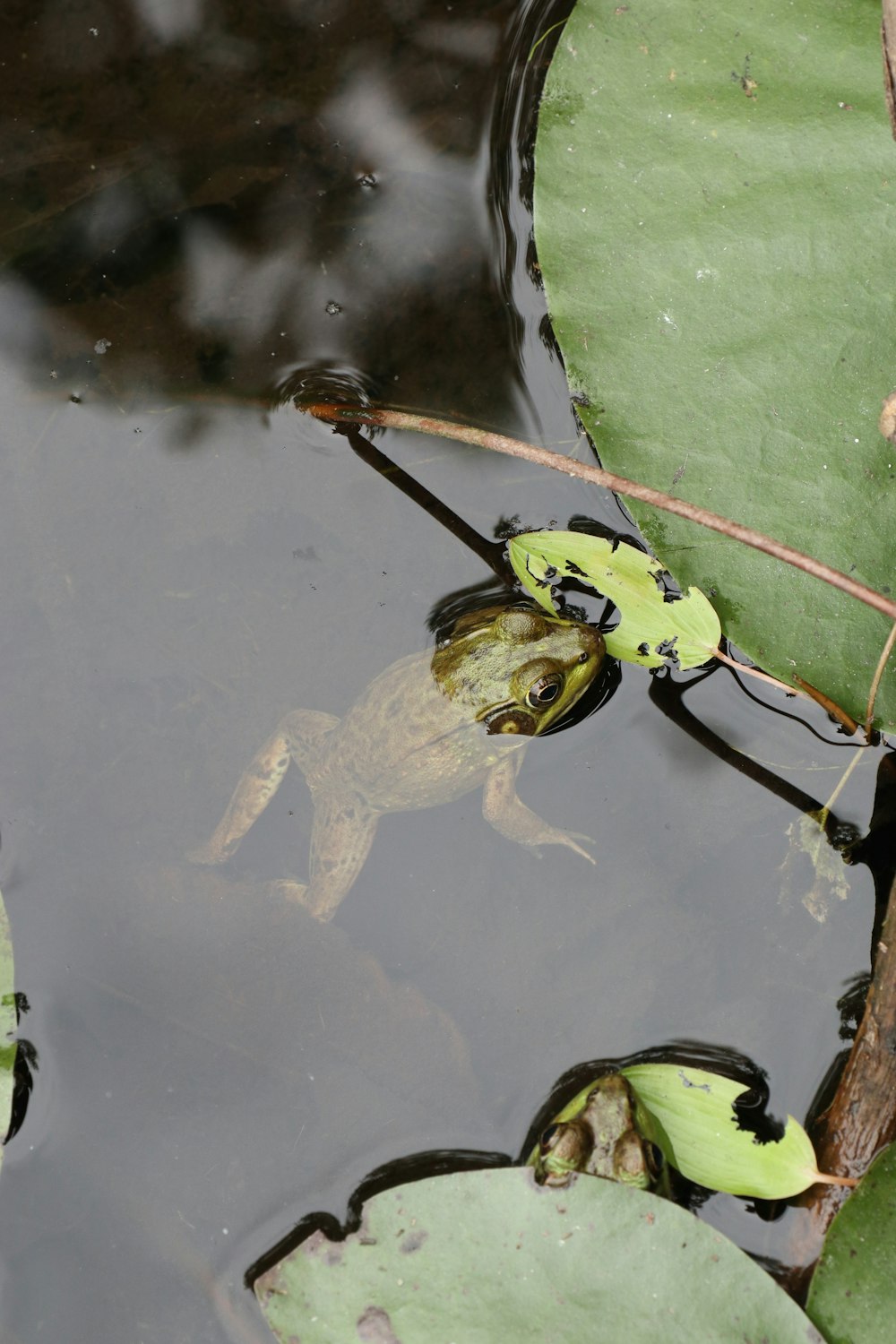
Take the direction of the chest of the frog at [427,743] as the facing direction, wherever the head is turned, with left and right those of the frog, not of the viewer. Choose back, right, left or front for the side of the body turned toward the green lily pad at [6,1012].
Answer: back

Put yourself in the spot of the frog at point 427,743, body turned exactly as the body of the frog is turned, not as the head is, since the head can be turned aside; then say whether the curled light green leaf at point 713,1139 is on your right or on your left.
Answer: on your right

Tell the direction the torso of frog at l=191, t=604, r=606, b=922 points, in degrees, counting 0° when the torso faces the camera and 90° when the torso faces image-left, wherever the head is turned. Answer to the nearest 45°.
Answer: approximately 225°
